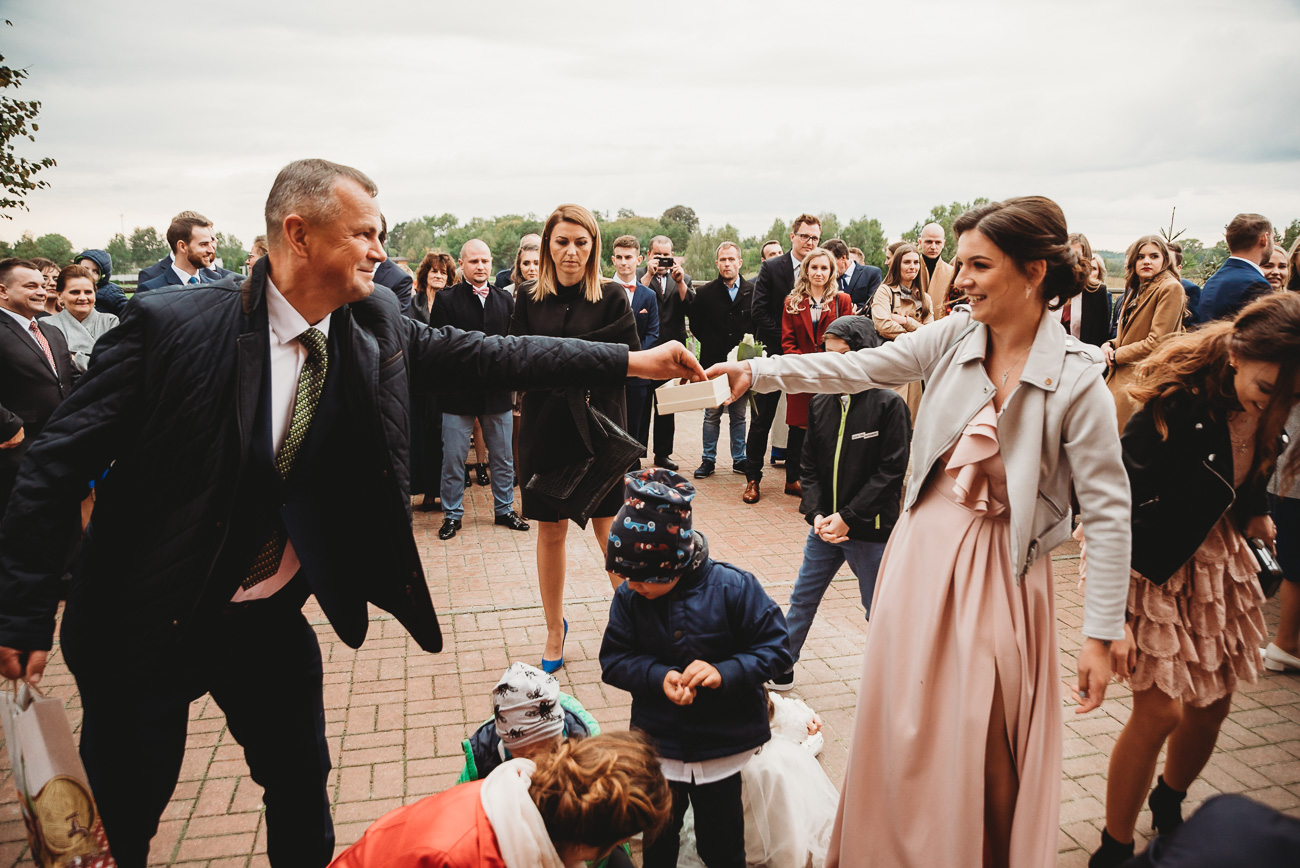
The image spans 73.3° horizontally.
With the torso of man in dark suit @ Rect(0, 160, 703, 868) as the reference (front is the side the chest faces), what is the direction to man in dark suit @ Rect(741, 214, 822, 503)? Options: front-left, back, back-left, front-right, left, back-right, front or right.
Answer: left

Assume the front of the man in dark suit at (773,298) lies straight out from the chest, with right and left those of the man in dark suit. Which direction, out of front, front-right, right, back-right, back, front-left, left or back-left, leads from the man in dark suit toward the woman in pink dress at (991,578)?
front

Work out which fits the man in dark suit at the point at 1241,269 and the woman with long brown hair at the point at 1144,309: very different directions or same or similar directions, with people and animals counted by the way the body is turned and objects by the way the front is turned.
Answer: very different directions

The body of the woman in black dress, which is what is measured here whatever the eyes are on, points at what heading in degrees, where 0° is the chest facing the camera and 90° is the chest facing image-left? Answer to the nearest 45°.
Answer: approximately 0°

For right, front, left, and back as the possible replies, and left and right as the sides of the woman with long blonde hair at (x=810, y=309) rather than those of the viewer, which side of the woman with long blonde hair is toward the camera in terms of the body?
front

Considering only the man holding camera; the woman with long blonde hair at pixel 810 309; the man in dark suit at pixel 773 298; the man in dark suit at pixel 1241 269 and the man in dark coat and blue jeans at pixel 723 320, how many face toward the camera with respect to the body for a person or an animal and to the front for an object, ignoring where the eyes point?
4

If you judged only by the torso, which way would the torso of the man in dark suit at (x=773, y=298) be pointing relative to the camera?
toward the camera

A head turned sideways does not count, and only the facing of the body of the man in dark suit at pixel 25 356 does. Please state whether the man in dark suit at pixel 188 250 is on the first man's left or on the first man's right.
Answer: on the first man's left

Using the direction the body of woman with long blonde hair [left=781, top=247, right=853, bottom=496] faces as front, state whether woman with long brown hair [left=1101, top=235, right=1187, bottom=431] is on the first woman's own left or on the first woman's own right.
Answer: on the first woman's own left

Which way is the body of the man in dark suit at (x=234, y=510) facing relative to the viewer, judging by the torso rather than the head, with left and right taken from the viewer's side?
facing the viewer and to the right of the viewer
